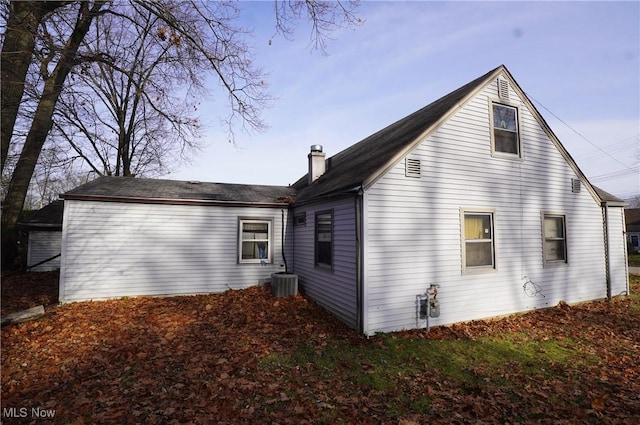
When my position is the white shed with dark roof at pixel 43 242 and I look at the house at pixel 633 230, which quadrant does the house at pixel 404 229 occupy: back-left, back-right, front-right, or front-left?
front-right

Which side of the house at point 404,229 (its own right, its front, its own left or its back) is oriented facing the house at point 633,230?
front
